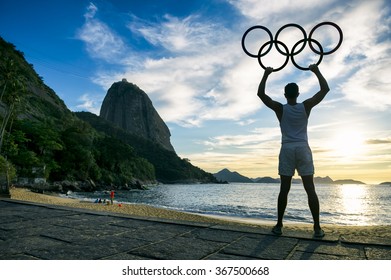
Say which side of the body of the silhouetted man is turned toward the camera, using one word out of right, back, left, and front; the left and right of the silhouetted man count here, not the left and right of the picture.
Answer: back
